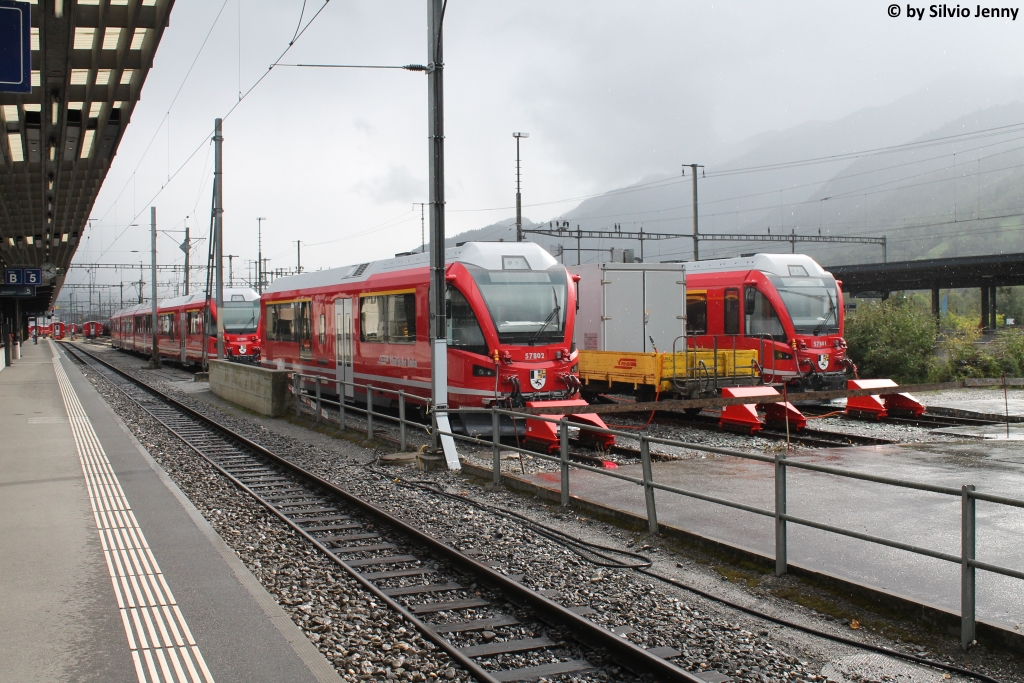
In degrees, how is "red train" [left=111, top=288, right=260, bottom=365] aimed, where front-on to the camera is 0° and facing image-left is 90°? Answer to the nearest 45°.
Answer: approximately 315°

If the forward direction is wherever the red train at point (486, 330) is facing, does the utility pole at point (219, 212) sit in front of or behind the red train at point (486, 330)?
behind

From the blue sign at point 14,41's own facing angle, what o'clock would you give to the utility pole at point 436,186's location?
The utility pole is roughly at 8 o'clock from the blue sign.

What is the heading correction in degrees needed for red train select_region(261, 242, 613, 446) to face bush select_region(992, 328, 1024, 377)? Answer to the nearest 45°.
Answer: approximately 90° to its left

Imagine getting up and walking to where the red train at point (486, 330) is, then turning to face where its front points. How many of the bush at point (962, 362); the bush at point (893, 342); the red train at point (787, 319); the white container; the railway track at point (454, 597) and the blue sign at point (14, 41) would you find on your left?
4

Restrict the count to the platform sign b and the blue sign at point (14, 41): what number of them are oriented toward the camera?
2

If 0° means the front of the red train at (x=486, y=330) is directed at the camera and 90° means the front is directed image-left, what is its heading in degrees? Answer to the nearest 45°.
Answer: approximately 315°

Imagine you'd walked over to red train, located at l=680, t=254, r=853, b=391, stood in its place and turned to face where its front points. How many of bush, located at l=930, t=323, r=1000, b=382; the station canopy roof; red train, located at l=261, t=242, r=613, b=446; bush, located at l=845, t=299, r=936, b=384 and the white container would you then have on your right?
3
